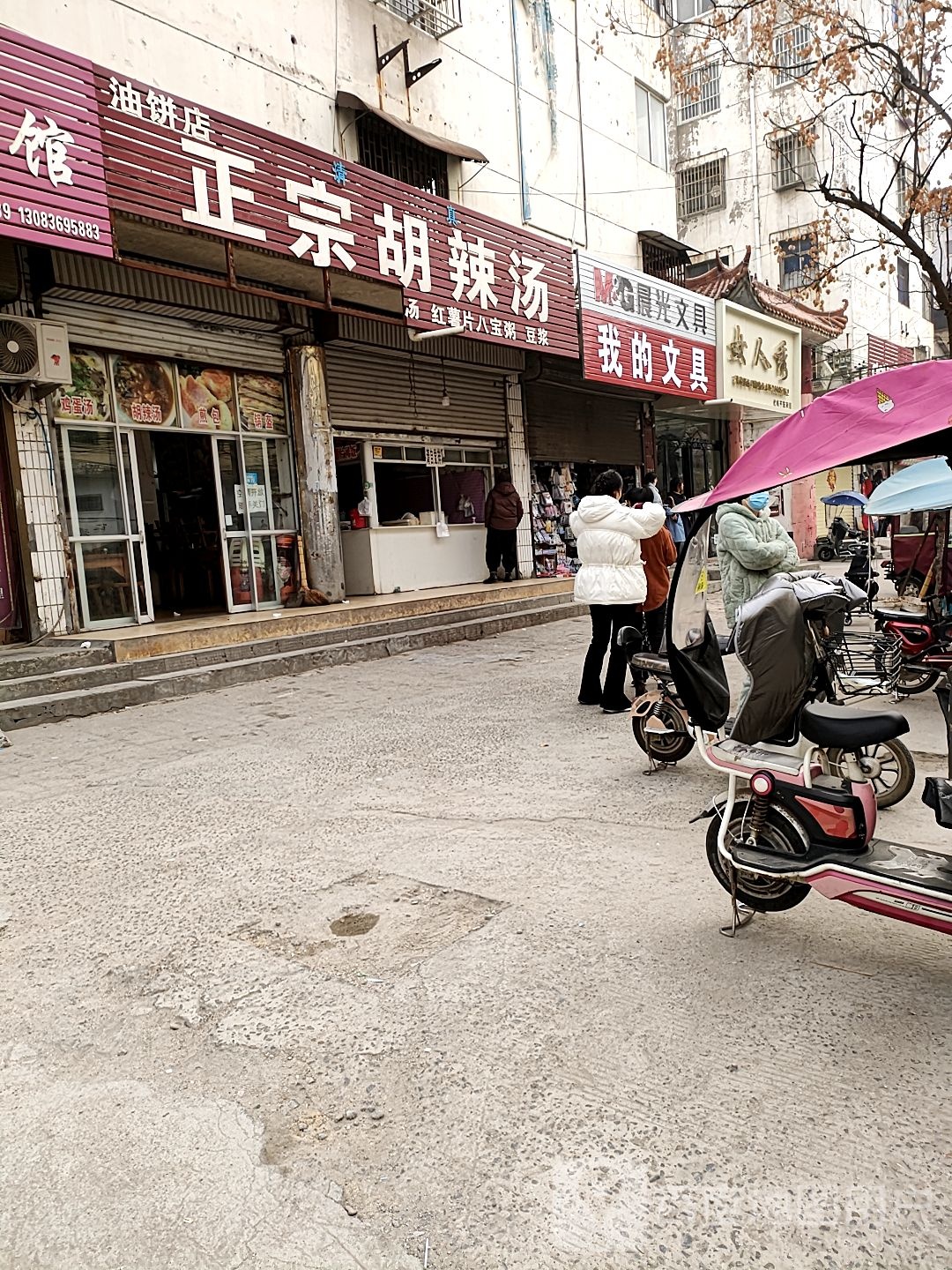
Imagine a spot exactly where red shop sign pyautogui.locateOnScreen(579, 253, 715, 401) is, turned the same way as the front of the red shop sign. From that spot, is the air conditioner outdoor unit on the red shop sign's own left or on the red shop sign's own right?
on the red shop sign's own right

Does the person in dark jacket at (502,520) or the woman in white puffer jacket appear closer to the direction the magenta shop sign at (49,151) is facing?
the woman in white puffer jacket

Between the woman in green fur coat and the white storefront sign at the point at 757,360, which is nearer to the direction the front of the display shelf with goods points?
the woman in green fur coat

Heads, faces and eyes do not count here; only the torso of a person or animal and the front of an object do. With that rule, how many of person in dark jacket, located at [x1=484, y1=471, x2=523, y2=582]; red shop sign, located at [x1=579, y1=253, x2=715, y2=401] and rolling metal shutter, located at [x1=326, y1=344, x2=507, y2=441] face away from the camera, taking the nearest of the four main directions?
1

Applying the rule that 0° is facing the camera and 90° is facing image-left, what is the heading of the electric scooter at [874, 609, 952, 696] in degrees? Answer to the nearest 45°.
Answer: approximately 270°

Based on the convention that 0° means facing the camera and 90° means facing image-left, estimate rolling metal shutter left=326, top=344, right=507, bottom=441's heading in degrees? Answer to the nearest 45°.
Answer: approximately 315°

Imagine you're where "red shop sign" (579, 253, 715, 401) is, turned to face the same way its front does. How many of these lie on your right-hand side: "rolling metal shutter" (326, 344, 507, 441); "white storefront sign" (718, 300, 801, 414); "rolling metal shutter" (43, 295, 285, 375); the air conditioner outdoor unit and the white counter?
4

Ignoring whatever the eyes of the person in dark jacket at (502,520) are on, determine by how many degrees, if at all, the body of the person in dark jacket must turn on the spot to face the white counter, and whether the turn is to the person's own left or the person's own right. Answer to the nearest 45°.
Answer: approximately 135° to the person's own left

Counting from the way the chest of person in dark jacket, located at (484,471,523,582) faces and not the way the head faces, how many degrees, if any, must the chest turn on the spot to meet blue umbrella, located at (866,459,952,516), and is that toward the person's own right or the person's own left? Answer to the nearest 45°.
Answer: approximately 135° to the person's own right

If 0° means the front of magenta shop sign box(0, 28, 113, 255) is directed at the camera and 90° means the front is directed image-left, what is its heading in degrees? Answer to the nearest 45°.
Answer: approximately 315°

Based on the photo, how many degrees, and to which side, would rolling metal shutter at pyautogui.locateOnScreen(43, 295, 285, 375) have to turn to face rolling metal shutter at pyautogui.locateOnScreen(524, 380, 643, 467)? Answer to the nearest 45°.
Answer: approximately 90° to its left

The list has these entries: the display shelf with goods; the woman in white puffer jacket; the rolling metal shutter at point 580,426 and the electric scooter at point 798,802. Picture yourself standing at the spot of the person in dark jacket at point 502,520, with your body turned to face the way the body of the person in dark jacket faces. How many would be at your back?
2

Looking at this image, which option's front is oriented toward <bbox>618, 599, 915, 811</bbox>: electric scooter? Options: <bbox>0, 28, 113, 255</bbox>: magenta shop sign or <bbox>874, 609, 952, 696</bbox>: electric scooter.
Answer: the magenta shop sign

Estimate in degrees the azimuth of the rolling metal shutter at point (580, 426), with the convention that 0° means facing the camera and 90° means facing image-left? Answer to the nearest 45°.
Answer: approximately 315°
